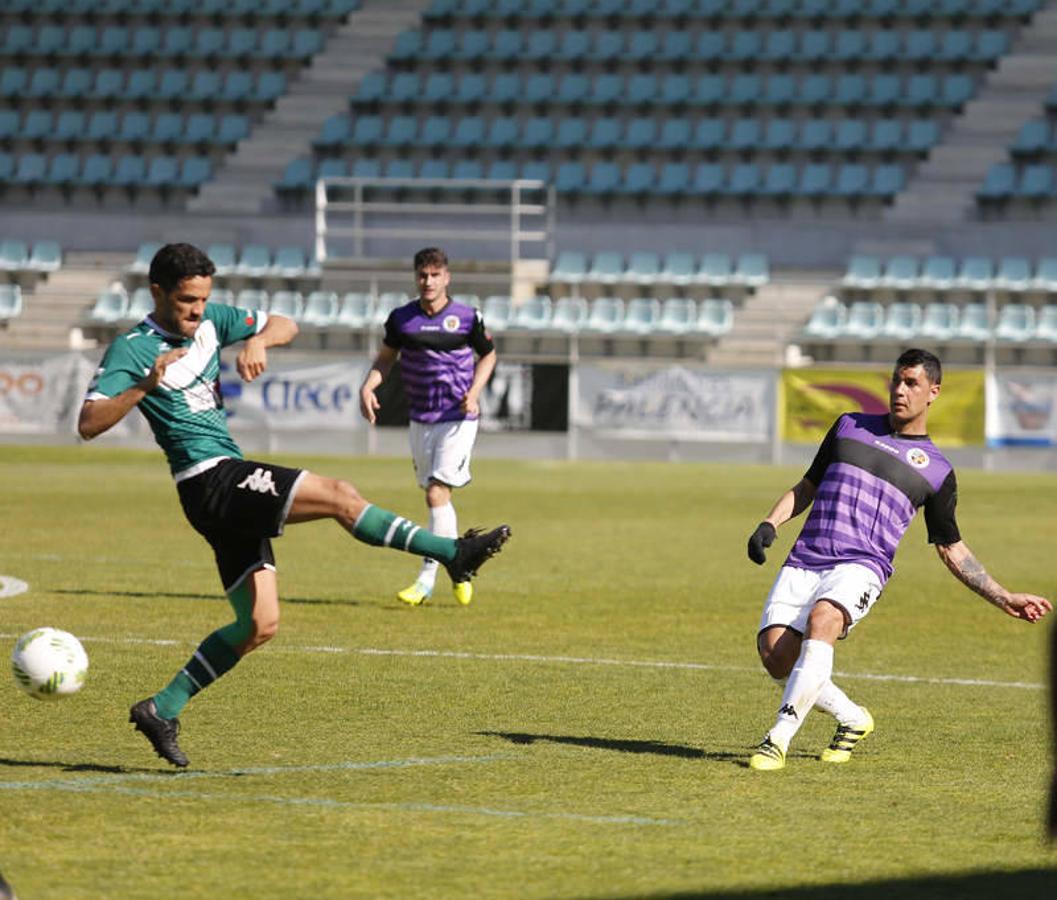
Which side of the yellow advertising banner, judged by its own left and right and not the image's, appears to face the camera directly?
front

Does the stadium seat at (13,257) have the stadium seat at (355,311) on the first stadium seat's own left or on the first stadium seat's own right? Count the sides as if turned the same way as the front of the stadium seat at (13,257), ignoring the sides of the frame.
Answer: on the first stadium seat's own left

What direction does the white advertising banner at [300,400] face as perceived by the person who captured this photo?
facing the viewer

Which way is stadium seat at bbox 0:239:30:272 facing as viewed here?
toward the camera

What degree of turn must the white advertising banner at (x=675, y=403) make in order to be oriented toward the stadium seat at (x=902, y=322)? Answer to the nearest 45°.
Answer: approximately 135° to its left

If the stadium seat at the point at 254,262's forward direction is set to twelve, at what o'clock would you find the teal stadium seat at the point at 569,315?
The teal stadium seat is roughly at 10 o'clock from the stadium seat.

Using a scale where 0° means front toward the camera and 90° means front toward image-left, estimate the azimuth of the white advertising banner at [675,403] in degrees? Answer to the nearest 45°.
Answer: approximately 0°

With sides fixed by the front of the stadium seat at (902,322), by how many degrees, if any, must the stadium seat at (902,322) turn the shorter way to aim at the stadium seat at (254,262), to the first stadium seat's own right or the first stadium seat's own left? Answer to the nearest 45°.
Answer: approximately 90° to the first stadium seat's own right

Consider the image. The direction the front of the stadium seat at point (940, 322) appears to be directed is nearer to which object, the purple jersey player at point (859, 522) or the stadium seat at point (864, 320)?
the purple jersey player

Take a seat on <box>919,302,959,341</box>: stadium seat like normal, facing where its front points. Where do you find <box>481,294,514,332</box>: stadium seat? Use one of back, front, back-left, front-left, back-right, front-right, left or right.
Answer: right

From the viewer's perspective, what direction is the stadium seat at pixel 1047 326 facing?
toward the camera

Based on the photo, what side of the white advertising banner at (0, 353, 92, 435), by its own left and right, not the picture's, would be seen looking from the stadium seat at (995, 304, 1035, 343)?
left

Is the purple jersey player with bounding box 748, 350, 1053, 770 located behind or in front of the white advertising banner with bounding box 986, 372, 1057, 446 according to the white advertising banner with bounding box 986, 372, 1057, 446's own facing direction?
in front

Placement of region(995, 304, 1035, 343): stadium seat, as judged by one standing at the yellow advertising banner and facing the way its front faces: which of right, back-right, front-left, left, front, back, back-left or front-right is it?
back-left

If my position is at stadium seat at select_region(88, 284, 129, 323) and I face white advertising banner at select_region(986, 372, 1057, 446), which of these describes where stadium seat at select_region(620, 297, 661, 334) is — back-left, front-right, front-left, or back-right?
front-left

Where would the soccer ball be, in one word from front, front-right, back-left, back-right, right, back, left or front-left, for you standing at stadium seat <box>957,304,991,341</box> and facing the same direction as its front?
front

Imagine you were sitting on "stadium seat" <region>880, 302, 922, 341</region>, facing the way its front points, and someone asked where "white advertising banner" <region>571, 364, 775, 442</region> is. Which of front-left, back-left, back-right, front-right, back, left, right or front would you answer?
front-right

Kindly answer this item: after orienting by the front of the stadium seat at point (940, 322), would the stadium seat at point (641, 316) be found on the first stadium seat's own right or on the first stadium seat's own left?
on the first stadium seat's own right

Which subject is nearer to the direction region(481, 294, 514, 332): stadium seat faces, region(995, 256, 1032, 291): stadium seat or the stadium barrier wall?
the stadium barrier wall

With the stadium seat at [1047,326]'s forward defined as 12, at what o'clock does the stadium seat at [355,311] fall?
the stadium seat at [355,311] is roughly at 3 o'clock from the stadium seat at [1047,326].
